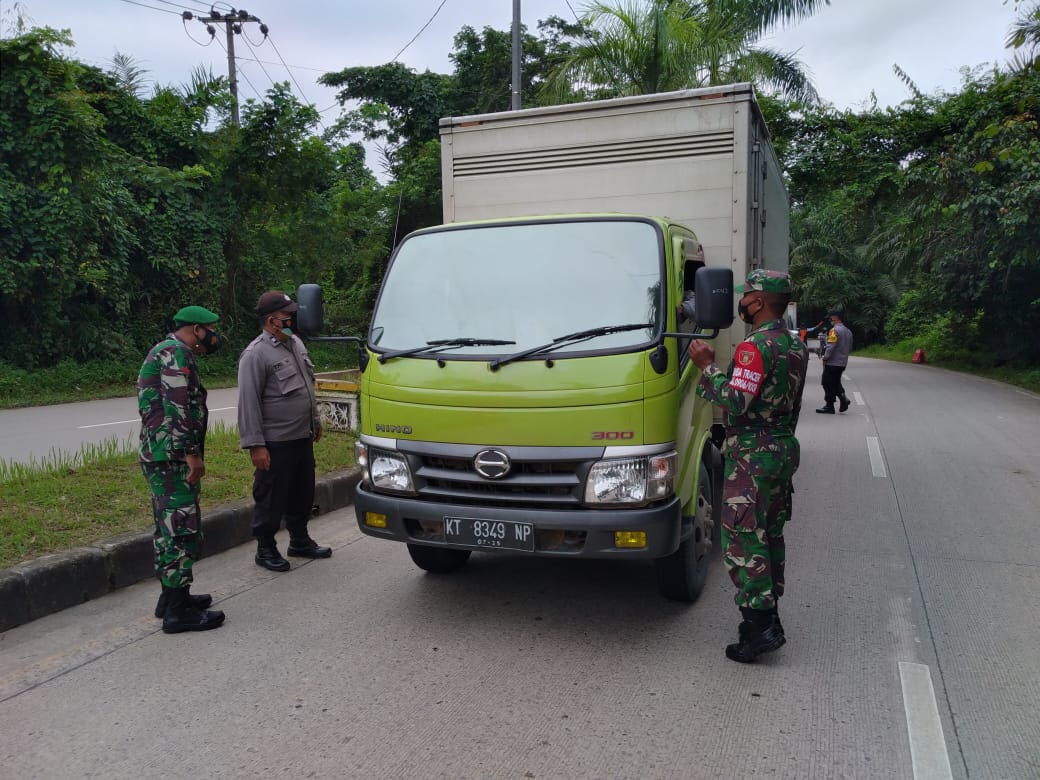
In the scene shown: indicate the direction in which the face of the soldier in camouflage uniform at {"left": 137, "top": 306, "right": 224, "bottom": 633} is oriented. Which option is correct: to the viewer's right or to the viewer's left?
to the viewer's right

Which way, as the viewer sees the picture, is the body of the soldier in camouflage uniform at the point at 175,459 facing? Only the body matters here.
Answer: to the viewer's right

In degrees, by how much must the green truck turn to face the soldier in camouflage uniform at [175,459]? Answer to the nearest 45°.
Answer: approximately 90° to its right

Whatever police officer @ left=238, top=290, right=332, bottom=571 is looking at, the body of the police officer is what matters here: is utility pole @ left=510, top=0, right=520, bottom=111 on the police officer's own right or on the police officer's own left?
on the police officer's own left

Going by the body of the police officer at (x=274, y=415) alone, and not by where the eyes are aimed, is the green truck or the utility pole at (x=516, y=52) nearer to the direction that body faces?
the green truck

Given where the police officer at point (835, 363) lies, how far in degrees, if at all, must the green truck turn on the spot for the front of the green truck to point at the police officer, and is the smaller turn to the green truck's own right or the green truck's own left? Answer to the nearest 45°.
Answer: approximately 135° to the green truck's own left

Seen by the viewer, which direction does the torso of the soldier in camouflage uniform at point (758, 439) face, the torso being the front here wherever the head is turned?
to the viewer's left

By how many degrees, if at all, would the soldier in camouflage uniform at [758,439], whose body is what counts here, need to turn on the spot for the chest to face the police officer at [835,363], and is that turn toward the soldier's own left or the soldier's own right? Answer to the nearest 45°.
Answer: approximately 90° to the soldier's own right

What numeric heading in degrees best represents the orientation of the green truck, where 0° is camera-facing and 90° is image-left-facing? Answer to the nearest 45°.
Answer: approximately 0°

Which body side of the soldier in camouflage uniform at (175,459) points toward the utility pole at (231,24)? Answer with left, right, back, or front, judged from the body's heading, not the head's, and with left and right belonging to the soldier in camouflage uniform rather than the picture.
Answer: left

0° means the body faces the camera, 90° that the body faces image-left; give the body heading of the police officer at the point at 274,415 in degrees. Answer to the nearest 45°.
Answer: approximately 315°

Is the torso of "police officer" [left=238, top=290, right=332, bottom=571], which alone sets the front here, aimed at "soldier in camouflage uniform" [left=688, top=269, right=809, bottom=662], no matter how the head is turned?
yes
